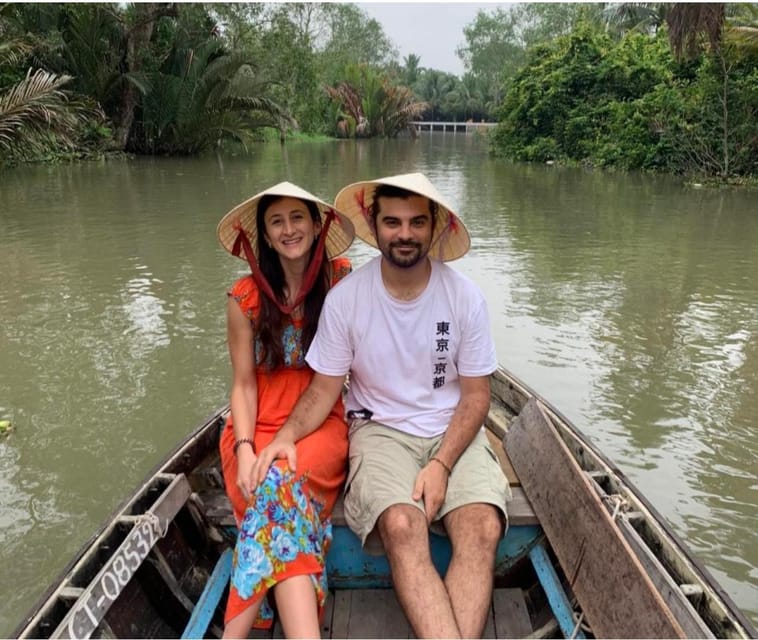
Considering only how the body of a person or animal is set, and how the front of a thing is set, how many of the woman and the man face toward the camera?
2

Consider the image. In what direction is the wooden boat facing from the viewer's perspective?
away from the camera

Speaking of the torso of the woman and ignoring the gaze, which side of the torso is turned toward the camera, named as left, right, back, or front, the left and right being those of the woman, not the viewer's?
front

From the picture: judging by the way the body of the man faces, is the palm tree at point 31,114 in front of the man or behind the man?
behind

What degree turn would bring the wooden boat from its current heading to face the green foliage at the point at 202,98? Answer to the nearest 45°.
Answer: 0° — it already faces it

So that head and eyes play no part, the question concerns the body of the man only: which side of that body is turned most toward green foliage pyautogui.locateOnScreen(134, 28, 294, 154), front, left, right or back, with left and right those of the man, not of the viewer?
back

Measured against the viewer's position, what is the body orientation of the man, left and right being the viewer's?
facing the viewer

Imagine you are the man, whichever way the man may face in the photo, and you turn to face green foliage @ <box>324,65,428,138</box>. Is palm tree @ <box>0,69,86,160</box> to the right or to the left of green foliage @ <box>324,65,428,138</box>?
left

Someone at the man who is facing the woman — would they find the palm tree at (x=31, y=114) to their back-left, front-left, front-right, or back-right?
front-right
